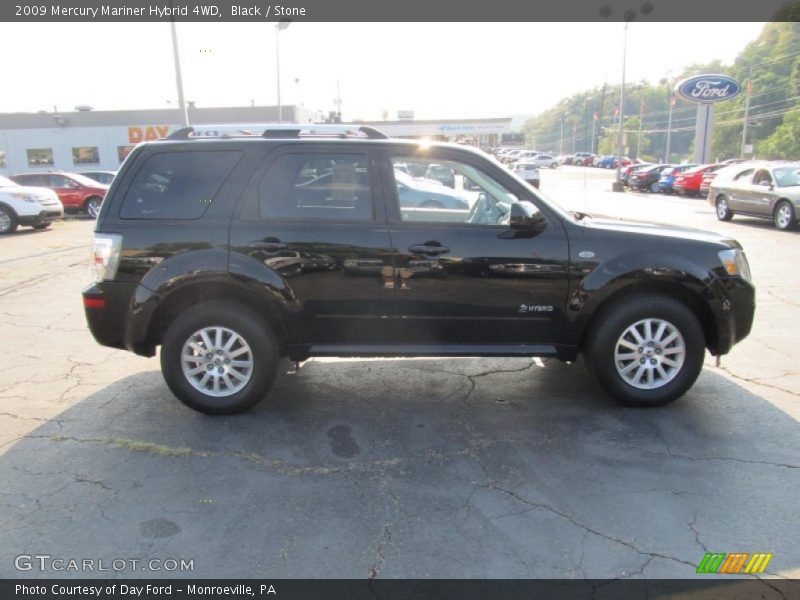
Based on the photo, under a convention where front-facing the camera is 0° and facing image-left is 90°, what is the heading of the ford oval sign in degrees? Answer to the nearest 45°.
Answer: approximately 0°

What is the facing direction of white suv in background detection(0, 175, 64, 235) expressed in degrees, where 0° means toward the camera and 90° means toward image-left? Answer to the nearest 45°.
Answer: approximately 315°

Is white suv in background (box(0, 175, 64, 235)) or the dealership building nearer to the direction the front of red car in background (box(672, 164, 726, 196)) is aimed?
the white suv in background

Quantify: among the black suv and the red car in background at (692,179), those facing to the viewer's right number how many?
1

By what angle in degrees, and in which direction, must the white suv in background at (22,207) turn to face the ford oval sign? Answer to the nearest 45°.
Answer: approximately 45° to its left

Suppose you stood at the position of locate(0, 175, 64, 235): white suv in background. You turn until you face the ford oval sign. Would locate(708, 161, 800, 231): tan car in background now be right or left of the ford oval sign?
right

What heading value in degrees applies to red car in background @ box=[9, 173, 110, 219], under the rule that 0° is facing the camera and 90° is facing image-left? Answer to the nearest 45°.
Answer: approximately 315°

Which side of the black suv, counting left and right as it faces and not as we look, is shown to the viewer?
right
